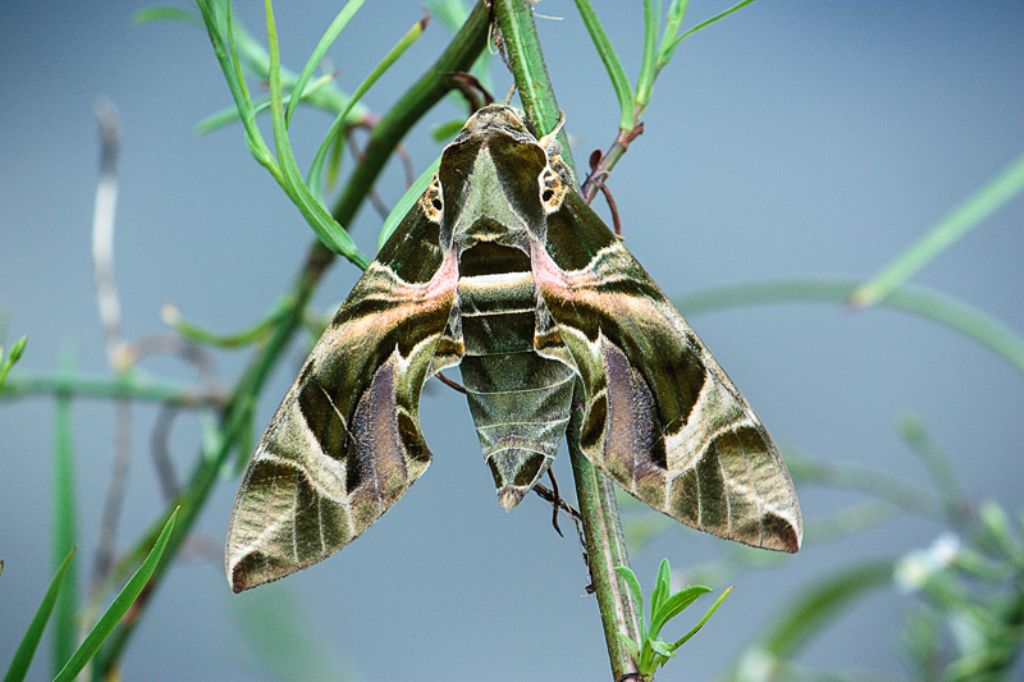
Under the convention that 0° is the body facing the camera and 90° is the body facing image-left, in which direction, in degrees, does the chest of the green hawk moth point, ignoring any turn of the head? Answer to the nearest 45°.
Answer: approximately 180°

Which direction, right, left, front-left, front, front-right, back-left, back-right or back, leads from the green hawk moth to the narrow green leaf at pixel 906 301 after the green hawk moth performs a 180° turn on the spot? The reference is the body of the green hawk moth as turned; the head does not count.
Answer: back-left
